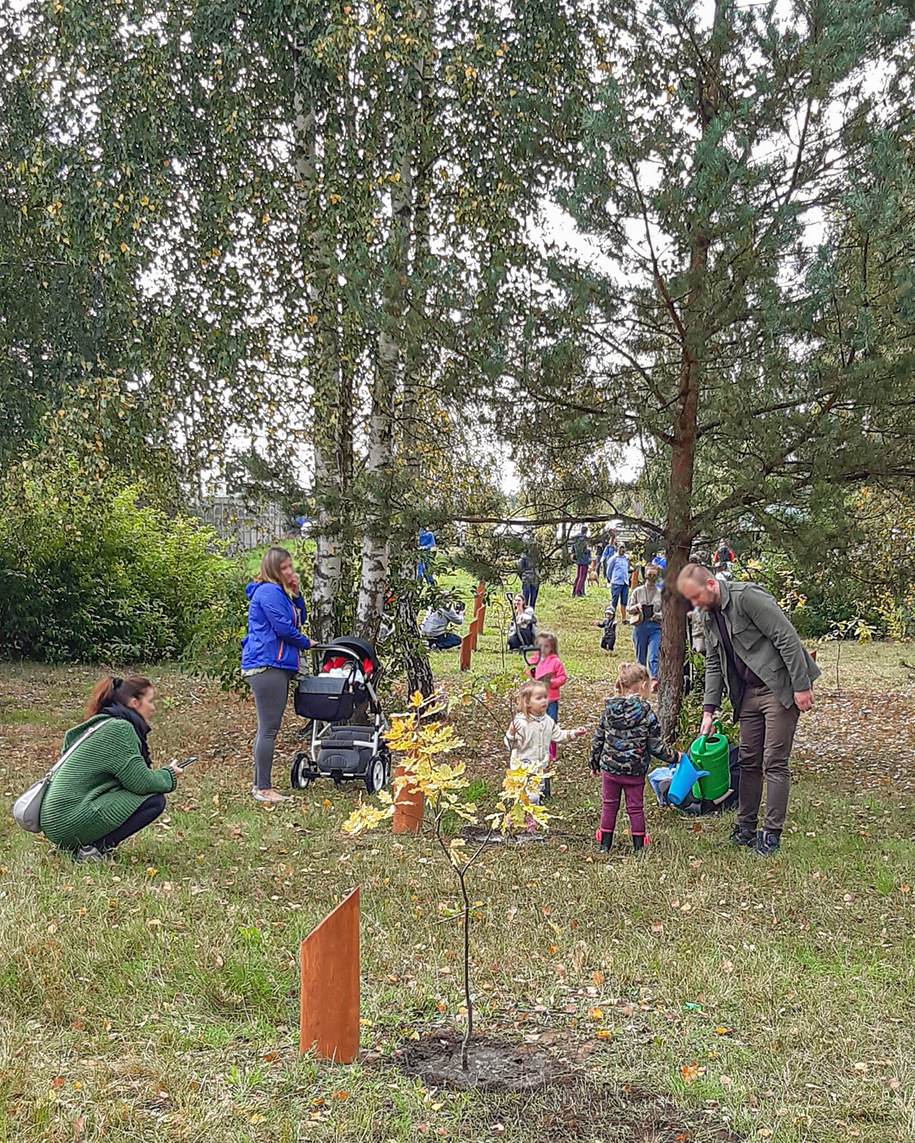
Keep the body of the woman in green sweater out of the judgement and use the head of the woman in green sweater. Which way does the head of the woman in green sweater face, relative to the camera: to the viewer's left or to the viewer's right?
to the viewer's right

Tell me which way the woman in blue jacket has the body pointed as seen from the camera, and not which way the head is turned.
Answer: to the viewer's right

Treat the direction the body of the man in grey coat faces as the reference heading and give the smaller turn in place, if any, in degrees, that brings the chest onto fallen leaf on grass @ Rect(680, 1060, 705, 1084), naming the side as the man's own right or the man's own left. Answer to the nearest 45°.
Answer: approximately 45° to the man's own left

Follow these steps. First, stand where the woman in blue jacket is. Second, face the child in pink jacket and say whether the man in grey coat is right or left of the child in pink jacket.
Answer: right

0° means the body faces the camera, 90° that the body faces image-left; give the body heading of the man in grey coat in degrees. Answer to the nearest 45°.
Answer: approximately 45°

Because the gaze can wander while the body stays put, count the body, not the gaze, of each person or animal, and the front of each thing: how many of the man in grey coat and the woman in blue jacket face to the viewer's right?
1

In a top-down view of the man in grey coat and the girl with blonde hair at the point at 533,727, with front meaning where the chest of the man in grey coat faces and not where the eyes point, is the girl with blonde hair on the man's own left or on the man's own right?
on the man's own right

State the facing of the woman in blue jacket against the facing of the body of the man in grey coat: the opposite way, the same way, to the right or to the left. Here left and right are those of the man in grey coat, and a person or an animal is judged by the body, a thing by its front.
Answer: the opposite way

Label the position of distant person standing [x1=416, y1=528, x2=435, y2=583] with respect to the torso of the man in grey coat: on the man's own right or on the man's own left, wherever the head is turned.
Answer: on the man's own right
